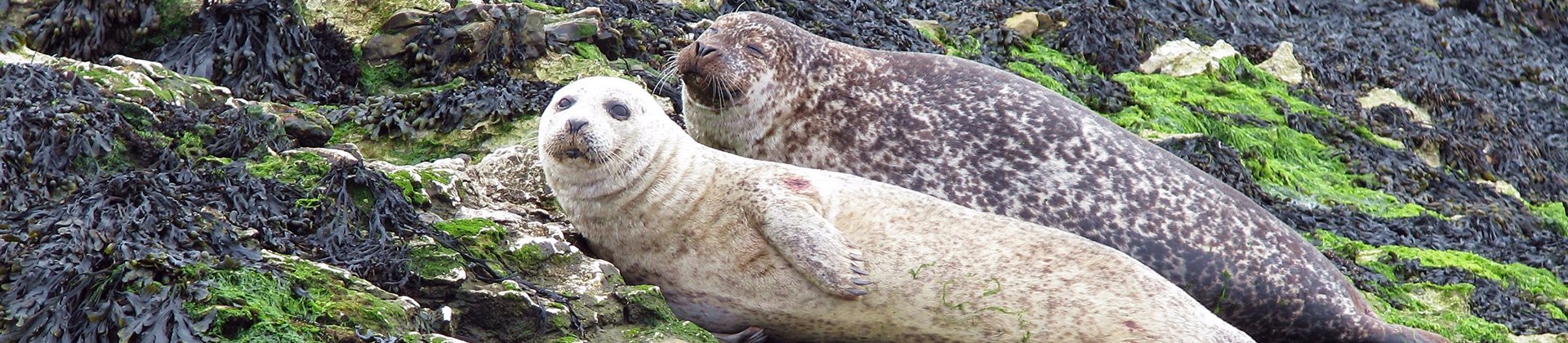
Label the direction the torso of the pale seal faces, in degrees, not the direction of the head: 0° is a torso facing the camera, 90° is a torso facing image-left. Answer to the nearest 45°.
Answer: approximately 90°

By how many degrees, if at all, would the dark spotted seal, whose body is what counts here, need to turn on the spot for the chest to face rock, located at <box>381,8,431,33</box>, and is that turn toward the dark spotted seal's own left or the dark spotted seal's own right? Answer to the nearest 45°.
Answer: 0° — it already faces it

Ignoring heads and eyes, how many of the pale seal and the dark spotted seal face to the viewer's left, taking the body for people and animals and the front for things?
2

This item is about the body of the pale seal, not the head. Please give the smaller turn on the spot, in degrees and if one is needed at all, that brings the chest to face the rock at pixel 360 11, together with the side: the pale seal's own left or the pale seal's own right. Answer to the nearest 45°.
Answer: approximately 45° to the pale seal's own right

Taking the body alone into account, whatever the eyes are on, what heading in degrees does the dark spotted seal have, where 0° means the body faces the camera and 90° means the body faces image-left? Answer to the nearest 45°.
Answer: approximately 90°

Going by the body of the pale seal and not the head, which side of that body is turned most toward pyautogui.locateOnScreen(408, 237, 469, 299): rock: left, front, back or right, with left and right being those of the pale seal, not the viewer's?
front

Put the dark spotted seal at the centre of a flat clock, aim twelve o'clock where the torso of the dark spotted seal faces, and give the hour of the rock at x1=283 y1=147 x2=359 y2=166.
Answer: The rock is roughly at 11 o'clock from the dark spotted seal.

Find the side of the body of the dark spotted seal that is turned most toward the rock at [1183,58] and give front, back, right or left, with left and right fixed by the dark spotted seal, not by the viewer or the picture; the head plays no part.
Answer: right

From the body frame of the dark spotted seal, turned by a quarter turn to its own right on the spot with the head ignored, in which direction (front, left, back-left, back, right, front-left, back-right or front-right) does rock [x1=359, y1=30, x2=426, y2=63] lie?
left

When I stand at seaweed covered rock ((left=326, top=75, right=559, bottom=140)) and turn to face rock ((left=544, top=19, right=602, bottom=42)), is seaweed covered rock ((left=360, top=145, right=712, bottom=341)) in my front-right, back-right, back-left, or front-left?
back-right

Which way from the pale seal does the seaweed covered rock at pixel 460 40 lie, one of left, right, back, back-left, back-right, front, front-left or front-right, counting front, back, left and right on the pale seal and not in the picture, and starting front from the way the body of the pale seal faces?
front-right

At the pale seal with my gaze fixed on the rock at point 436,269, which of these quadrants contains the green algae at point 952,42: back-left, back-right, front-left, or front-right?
back-right
